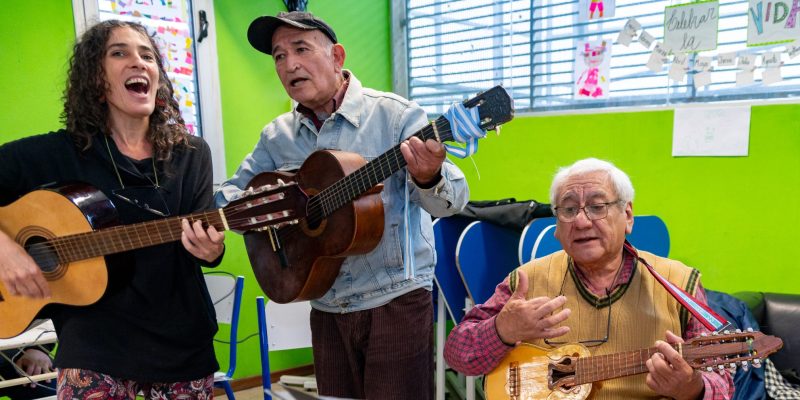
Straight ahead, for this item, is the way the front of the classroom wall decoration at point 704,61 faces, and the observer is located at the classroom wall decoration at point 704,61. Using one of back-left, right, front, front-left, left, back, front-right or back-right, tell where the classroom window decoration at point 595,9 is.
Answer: right

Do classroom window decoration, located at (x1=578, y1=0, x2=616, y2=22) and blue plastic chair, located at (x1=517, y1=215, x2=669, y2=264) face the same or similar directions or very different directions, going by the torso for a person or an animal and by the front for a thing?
same or similar directions

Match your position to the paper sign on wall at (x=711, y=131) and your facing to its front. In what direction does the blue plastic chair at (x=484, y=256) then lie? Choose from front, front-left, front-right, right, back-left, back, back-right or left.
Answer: front-right

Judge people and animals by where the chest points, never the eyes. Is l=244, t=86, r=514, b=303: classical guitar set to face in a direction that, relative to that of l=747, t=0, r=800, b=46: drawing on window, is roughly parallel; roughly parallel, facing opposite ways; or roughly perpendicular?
roughly parallel

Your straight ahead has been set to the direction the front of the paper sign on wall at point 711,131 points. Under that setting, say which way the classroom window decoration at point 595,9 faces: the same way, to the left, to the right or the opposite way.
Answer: the same way

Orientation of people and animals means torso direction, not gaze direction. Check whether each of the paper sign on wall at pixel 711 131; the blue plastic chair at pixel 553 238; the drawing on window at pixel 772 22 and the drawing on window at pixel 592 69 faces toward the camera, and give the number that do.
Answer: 4

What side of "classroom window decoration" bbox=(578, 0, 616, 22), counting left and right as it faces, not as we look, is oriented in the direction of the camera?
front

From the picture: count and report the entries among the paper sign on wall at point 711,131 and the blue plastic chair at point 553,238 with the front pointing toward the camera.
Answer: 2

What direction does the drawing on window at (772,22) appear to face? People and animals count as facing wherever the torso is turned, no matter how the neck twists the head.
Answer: toward the camera
